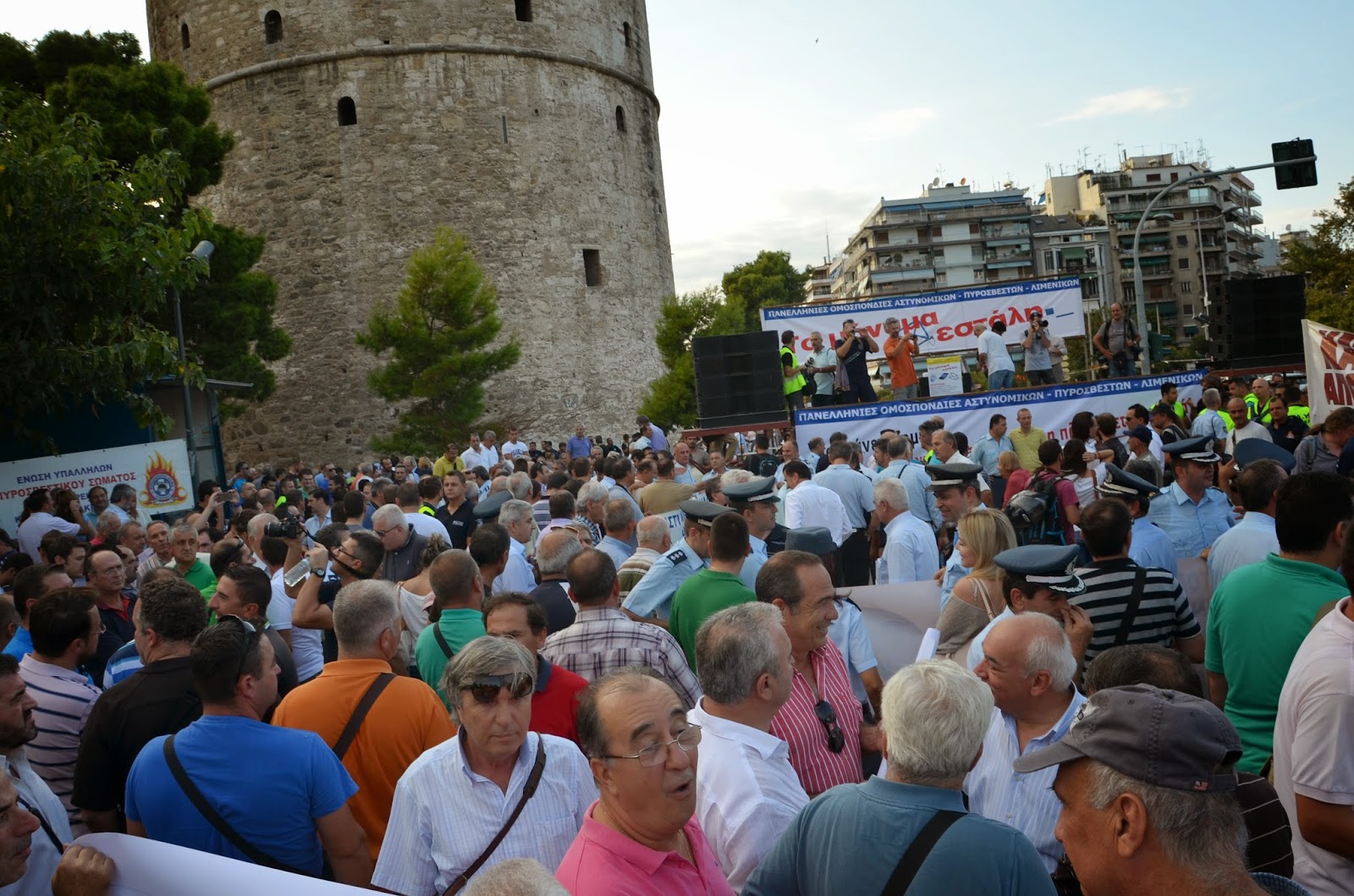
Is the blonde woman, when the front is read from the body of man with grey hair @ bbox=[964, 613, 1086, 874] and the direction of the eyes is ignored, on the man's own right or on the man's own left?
on the man's own right

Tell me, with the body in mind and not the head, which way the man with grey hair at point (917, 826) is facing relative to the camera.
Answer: away from the camera

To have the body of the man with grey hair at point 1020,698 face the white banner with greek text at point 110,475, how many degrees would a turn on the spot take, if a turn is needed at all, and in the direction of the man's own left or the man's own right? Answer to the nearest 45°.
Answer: approximately 90° to the man's own right

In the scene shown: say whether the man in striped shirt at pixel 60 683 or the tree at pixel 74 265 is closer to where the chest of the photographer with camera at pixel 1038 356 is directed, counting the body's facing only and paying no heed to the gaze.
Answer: the man in striped shirt
